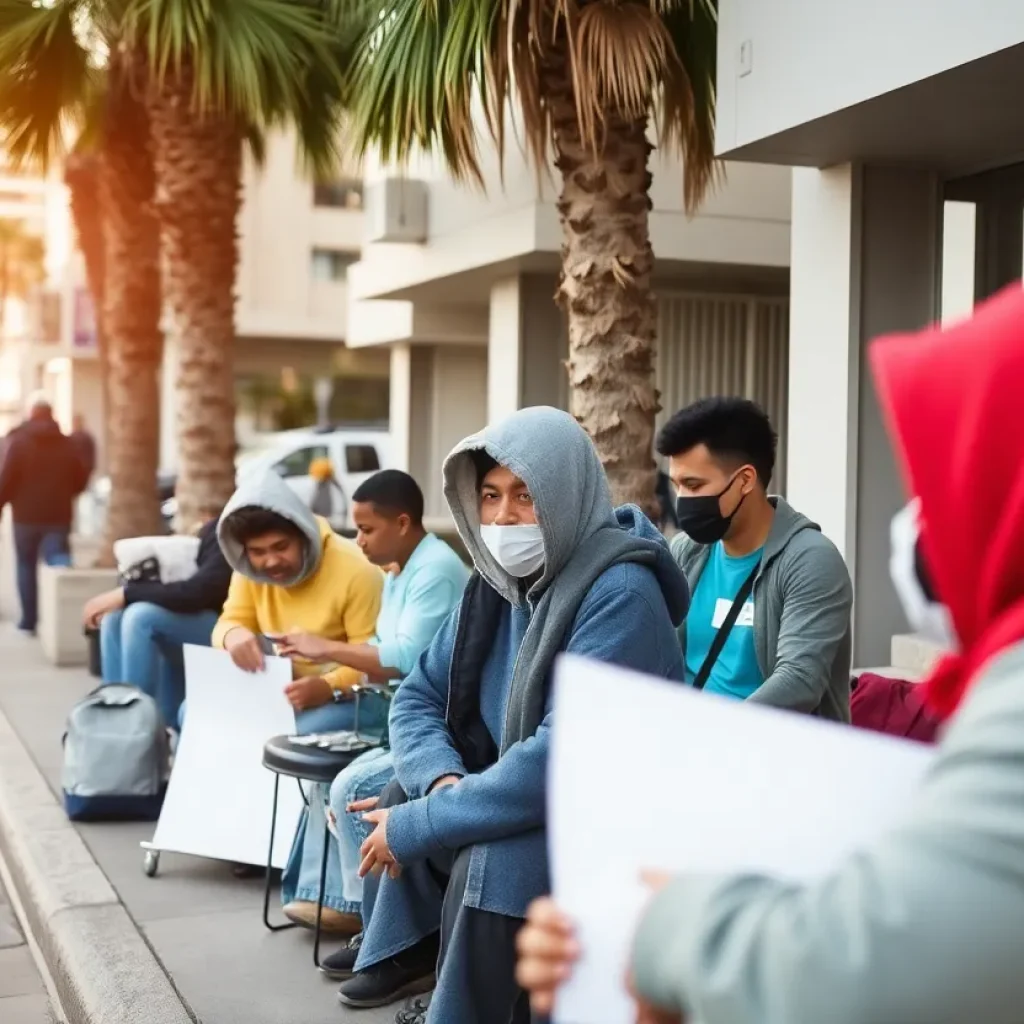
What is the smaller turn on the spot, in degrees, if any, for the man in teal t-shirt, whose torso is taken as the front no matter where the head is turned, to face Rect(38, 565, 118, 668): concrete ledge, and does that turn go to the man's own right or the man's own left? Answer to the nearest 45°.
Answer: approximately 90° to the man's own right

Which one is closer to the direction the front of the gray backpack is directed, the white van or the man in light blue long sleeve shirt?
the man in light blue long sleeve shirt

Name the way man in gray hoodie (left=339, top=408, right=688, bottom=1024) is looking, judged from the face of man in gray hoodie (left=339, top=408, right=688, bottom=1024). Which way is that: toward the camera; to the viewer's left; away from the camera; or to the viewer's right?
toward the camera

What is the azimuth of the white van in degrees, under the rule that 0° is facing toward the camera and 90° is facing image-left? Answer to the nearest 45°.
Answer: approximately 45°

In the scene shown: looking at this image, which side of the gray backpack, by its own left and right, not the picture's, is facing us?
front

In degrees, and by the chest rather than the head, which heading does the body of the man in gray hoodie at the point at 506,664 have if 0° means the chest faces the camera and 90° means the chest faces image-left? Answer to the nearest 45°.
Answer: approximately 45°

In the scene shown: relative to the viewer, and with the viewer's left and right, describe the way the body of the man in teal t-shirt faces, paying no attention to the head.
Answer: facing the viewer and to the left of the viewer

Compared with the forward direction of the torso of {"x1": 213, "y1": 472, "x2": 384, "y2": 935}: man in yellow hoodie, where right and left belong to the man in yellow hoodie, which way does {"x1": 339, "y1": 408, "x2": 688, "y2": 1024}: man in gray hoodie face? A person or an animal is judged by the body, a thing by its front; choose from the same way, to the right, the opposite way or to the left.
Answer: the same way

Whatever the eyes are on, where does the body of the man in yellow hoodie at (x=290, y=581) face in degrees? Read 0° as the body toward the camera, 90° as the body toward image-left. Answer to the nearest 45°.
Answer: approximately 45°

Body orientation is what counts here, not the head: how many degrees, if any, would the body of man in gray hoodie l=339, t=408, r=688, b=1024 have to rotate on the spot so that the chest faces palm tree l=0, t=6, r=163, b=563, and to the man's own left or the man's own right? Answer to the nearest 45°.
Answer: approximately 135° to the man's own right

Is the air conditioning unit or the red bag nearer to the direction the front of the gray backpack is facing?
the red bag

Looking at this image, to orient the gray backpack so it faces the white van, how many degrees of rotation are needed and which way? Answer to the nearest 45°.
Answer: approximately 180°
